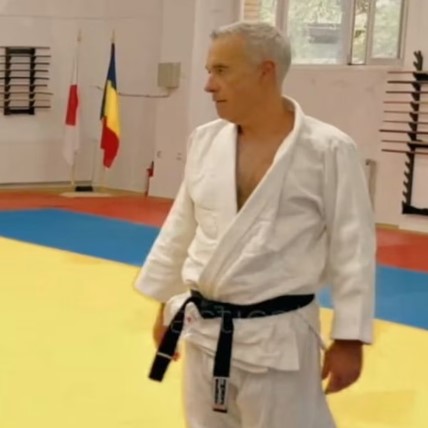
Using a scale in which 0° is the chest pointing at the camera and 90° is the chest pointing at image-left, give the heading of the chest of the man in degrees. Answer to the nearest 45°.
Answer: approximately 45°

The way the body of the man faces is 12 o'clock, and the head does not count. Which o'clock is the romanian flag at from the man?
The romanian flag is roughly at 4 o'clock from the man.

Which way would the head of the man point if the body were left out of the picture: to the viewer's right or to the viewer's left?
to the viewer's left
